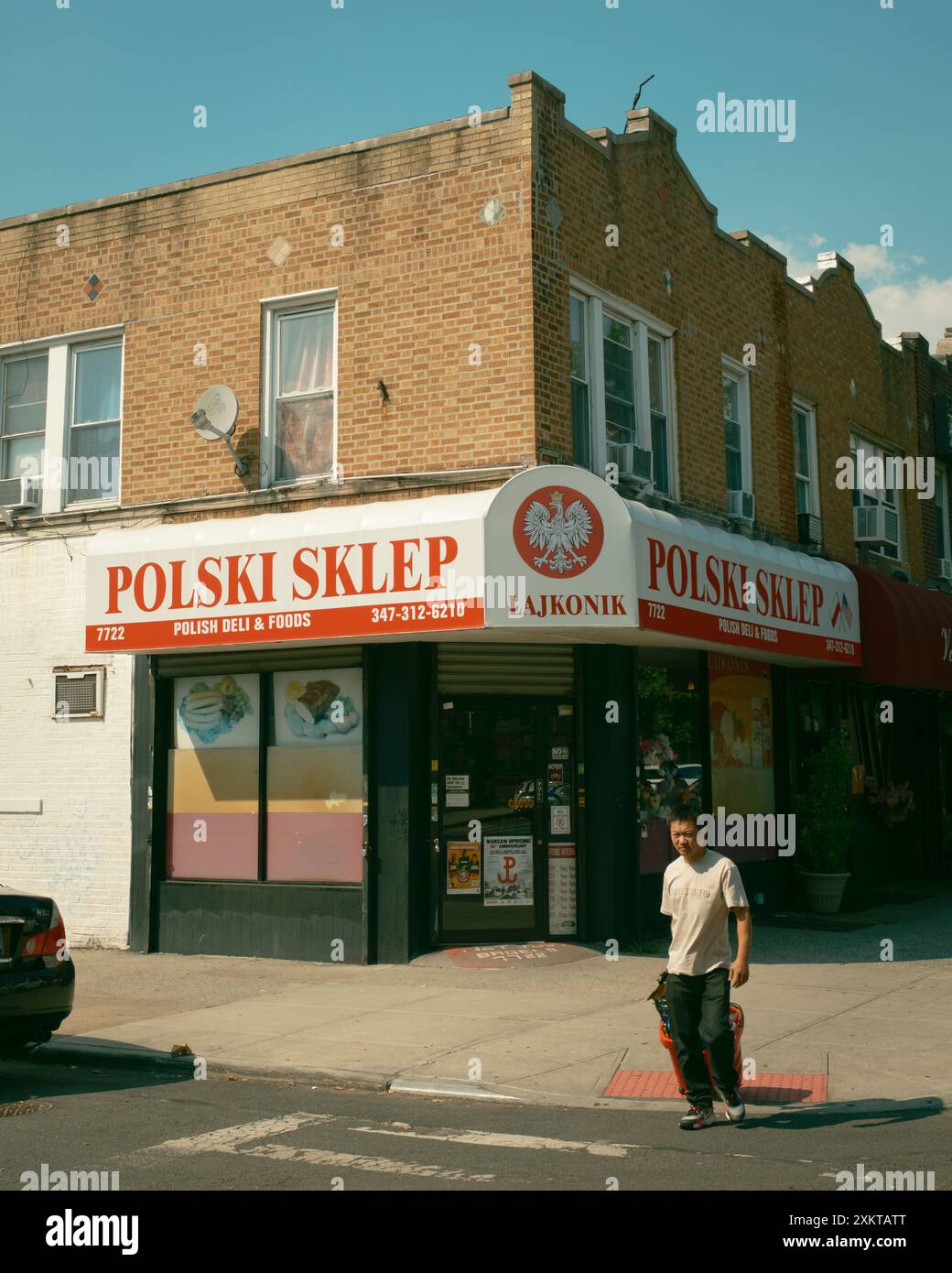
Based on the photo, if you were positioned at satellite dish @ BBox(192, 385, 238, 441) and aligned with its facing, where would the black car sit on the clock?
The black car is roughly at 11 o'clock from the satellite dish.

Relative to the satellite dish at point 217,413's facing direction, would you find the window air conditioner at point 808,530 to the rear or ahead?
to the rear

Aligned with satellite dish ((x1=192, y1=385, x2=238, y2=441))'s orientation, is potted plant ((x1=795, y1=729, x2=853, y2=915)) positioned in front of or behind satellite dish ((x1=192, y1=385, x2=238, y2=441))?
behind

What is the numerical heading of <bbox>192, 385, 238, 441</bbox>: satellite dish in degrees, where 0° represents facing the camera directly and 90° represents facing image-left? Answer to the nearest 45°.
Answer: approximately 45°

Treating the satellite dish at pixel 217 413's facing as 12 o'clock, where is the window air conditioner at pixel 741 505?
The window air conditioner is roughly at 7 o'clock from the satellite dish.
